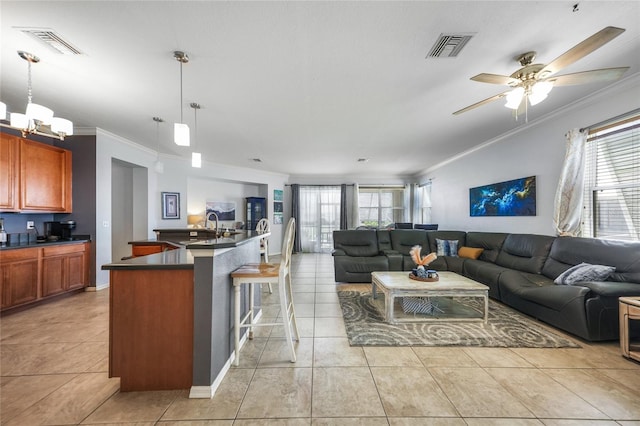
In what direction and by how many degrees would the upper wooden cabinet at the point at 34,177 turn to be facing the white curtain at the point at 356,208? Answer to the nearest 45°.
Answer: approximately 45° to its left

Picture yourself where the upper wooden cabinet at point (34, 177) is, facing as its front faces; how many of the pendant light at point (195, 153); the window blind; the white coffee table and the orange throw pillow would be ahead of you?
4

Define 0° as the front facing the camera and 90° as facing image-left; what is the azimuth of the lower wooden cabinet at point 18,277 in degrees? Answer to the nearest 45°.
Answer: approximately 315°

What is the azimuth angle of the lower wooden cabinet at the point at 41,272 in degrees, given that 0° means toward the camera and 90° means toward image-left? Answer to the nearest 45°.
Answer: approximately 315°

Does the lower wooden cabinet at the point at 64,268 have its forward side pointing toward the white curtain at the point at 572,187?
yes

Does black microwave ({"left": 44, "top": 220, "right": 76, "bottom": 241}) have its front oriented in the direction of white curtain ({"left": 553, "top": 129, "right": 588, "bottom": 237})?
yes

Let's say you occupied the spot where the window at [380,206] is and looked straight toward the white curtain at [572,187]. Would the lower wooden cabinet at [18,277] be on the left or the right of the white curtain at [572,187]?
right

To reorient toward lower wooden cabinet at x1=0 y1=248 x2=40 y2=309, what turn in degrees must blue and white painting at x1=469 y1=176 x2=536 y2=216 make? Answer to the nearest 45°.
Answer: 0° — it already faces it

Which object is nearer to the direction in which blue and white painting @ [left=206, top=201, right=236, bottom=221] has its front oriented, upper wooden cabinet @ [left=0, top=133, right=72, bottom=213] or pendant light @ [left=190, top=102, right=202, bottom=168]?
the pendant light

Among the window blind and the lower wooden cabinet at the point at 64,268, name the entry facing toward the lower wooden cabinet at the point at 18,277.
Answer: the window blind

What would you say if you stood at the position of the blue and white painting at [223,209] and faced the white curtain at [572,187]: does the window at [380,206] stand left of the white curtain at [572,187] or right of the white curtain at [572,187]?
left

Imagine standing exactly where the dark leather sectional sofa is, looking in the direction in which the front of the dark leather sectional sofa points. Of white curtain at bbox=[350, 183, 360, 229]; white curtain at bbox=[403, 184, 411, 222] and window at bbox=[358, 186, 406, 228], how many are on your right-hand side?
3
